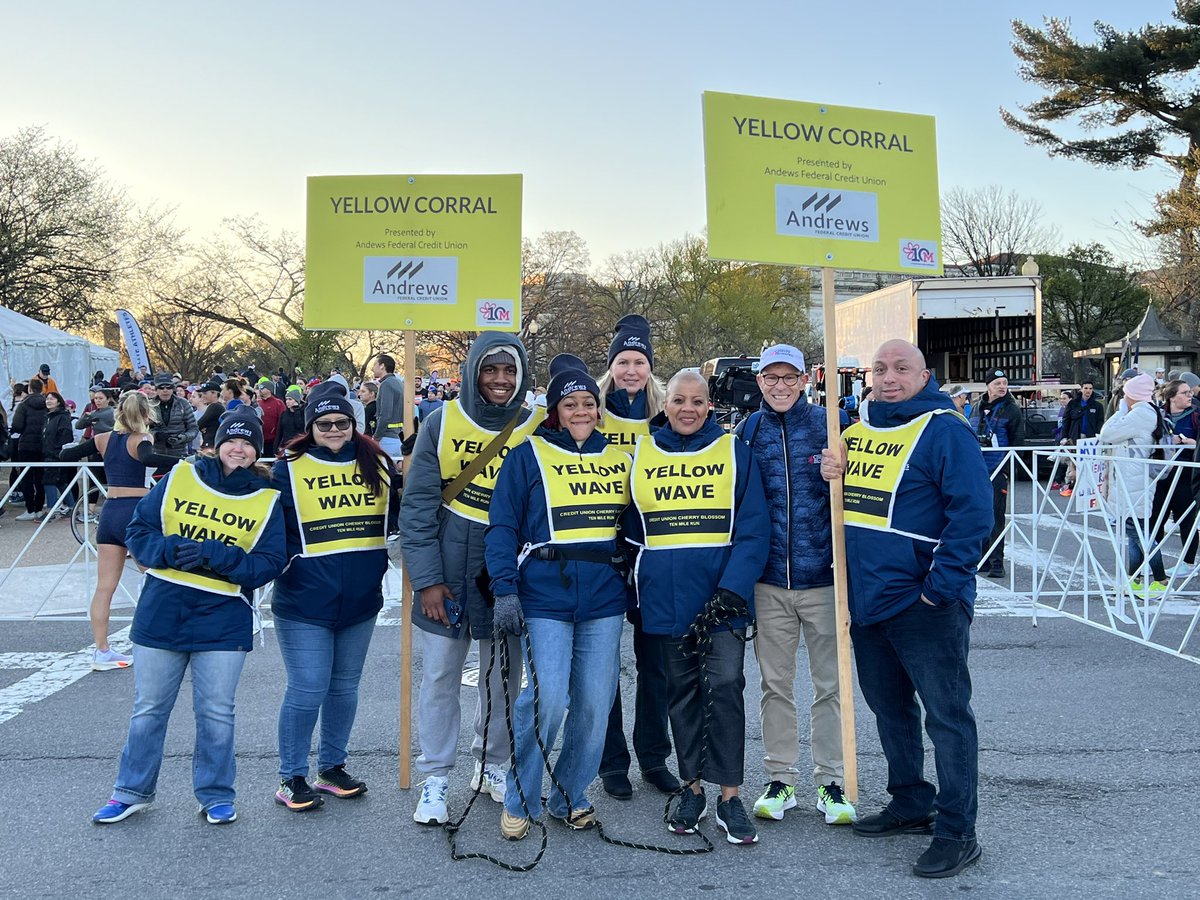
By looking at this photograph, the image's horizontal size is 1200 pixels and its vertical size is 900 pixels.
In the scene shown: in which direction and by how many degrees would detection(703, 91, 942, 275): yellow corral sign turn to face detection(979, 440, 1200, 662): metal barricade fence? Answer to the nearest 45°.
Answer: approximately 135° to its left

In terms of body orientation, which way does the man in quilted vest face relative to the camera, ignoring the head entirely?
toward the camera

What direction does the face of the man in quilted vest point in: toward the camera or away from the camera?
toward the camera

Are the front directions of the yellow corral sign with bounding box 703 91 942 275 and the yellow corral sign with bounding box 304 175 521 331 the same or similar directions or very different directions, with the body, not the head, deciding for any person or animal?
same or similar directions

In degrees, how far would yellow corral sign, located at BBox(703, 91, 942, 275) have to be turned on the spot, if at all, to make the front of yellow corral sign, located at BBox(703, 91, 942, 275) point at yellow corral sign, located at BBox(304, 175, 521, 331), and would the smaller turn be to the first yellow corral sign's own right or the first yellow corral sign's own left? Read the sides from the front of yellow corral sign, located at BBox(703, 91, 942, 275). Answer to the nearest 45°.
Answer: approximately 90° to the first yellow corral sign's own right

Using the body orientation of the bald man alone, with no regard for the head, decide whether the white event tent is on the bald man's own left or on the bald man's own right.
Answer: on the bald man's own right

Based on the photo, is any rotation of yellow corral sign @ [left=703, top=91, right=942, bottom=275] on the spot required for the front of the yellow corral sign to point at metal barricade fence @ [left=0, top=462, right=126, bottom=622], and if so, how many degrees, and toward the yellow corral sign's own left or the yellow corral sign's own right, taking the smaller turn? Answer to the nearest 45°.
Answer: approximately 135° to the yellow corral sign's own right

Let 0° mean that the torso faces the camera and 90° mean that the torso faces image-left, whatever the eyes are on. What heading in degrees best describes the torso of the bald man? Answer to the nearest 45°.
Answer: approximately 45°

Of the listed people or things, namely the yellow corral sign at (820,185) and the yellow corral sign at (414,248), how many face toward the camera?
2

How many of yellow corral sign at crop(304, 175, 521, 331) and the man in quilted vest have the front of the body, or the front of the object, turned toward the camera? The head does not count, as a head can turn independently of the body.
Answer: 2

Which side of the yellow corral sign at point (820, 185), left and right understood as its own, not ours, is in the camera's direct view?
front

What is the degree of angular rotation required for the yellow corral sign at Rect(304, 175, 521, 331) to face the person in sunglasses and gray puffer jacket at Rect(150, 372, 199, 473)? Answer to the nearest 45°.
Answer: approximately 180°

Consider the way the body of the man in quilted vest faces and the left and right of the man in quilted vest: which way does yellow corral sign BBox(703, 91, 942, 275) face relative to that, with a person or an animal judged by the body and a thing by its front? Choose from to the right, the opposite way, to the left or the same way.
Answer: the same way

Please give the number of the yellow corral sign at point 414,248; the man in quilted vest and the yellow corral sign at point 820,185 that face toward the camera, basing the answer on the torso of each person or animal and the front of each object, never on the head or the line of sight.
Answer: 3
